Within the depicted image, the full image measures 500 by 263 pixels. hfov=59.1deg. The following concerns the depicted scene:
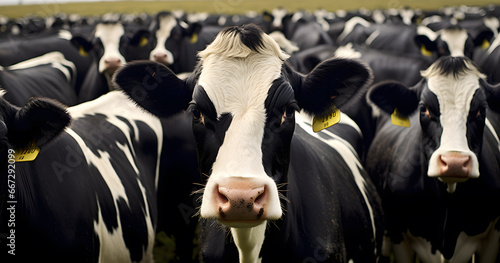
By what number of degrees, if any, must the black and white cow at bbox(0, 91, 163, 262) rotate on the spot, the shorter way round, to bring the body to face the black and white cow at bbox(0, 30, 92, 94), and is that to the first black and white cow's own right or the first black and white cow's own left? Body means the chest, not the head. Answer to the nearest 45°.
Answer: approximately 135° to the first black and white cow's own right

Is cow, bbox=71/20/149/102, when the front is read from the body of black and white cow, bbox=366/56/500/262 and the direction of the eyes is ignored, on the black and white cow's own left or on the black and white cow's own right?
on the black and white cow's own right

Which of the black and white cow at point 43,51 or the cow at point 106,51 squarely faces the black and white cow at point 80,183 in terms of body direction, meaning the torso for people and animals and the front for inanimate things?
the cow
